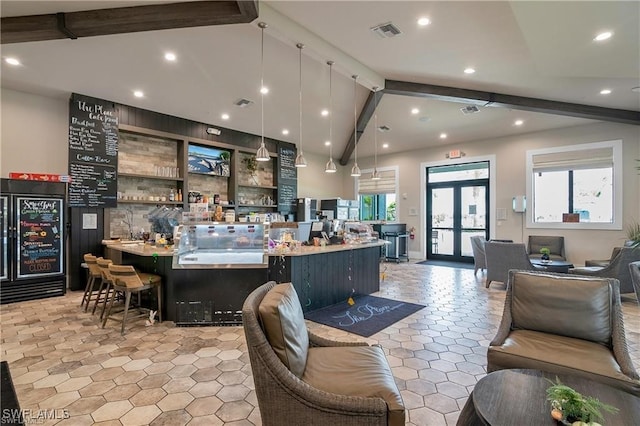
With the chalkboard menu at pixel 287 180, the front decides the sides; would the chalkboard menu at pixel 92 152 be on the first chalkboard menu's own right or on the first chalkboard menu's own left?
on the first chalkboard menu's own right

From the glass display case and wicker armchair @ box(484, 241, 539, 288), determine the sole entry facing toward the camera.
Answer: the glass display case

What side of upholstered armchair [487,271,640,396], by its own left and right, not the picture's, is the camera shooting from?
front

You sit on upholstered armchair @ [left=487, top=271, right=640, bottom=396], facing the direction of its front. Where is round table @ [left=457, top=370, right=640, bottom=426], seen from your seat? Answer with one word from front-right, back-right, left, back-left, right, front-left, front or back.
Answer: front

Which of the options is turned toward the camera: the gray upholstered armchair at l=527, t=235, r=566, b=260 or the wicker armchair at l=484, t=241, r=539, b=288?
the gray upholstered armchair

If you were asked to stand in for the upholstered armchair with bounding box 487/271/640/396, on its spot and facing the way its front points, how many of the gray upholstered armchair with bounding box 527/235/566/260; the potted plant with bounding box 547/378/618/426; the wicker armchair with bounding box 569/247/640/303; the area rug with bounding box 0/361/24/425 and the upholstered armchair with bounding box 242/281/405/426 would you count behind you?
2

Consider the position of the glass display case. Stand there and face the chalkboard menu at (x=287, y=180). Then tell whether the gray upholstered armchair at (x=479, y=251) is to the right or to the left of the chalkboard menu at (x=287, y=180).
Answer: right

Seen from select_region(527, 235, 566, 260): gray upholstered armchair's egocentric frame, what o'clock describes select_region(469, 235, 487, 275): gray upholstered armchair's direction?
select_region(469, 235, 487, 275): gray upholstered armchair is roughly at 1 o'clock from select_region(527, 235, 566, 260): gray upholstered armchair.

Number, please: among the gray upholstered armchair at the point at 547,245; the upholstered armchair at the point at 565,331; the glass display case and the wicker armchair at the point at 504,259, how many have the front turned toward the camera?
3

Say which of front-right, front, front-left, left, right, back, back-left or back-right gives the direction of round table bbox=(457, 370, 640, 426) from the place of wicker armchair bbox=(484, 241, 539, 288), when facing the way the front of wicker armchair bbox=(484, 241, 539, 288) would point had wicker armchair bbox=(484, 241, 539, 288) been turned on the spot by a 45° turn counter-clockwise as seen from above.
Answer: back

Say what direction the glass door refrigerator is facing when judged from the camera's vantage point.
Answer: facing the viewer and to the right of the viewer

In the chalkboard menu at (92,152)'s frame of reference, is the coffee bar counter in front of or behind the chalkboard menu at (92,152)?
in front

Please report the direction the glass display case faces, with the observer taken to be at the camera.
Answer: facing the viewer
